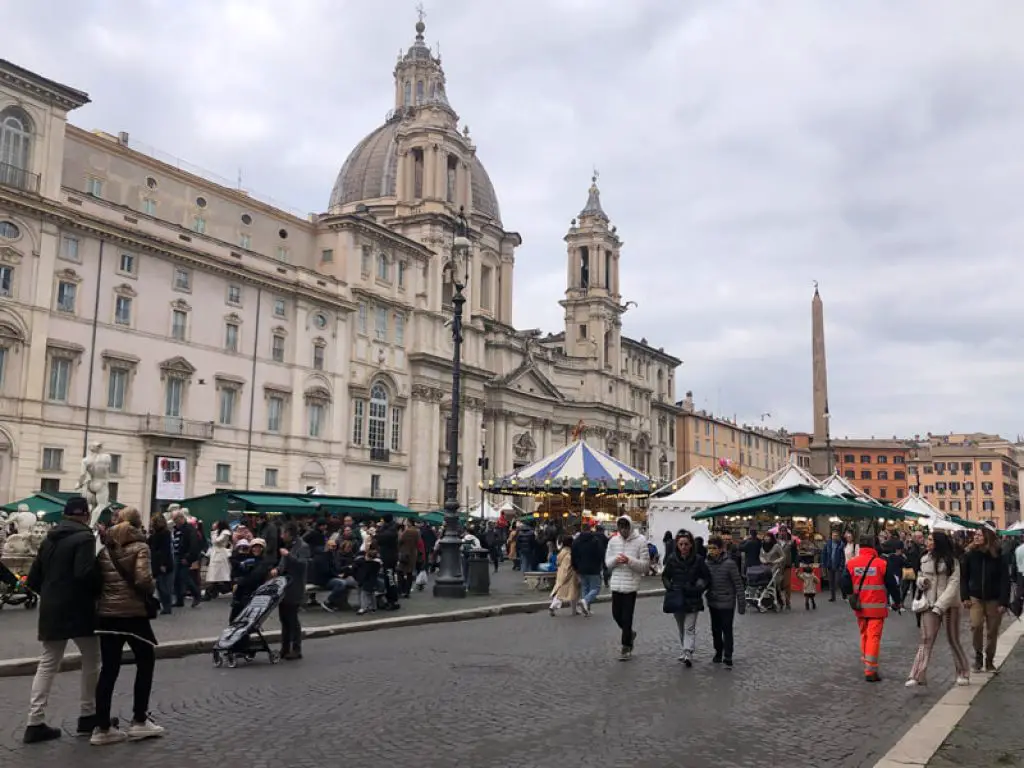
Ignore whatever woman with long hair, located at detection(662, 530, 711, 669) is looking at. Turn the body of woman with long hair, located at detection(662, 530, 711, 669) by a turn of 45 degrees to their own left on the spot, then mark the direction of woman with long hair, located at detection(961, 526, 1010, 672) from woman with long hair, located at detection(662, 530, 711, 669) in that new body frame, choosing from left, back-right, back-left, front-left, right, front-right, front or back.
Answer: front-left

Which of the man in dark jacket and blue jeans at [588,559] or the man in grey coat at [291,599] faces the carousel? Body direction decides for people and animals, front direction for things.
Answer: the man in dark jacket and blue jeans

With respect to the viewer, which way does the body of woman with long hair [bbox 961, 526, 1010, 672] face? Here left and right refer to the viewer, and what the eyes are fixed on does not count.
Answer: facing the viewer

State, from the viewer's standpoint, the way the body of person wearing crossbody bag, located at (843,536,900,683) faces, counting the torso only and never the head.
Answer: away from the camera

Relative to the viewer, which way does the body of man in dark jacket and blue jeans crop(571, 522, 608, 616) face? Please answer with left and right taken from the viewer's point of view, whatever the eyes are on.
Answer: facing away from the viewer

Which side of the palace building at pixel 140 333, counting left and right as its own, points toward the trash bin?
front

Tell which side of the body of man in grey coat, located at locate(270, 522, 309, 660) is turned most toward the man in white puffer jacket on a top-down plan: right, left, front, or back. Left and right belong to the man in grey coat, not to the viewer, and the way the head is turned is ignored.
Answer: back

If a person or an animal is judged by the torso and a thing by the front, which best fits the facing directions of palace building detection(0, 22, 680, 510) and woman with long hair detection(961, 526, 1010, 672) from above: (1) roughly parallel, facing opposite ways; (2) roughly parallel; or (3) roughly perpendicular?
roughly perpendicular

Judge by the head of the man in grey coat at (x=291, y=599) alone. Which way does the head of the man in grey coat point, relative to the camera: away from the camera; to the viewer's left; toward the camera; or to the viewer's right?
to the viewer's left

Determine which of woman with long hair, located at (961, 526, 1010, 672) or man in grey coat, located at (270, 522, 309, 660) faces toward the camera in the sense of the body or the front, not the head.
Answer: the woman with long hair

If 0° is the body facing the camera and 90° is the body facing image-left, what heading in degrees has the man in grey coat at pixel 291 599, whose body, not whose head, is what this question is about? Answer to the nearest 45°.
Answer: approximately 90°

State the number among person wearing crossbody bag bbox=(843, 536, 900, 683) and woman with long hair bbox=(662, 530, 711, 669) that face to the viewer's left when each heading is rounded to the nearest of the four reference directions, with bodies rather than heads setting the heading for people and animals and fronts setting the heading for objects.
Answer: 0

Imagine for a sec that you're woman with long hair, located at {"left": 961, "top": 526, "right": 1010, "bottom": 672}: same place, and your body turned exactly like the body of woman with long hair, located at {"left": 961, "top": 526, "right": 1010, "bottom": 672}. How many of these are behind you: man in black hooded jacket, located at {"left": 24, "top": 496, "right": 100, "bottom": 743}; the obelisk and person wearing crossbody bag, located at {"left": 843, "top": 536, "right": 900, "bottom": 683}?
1
